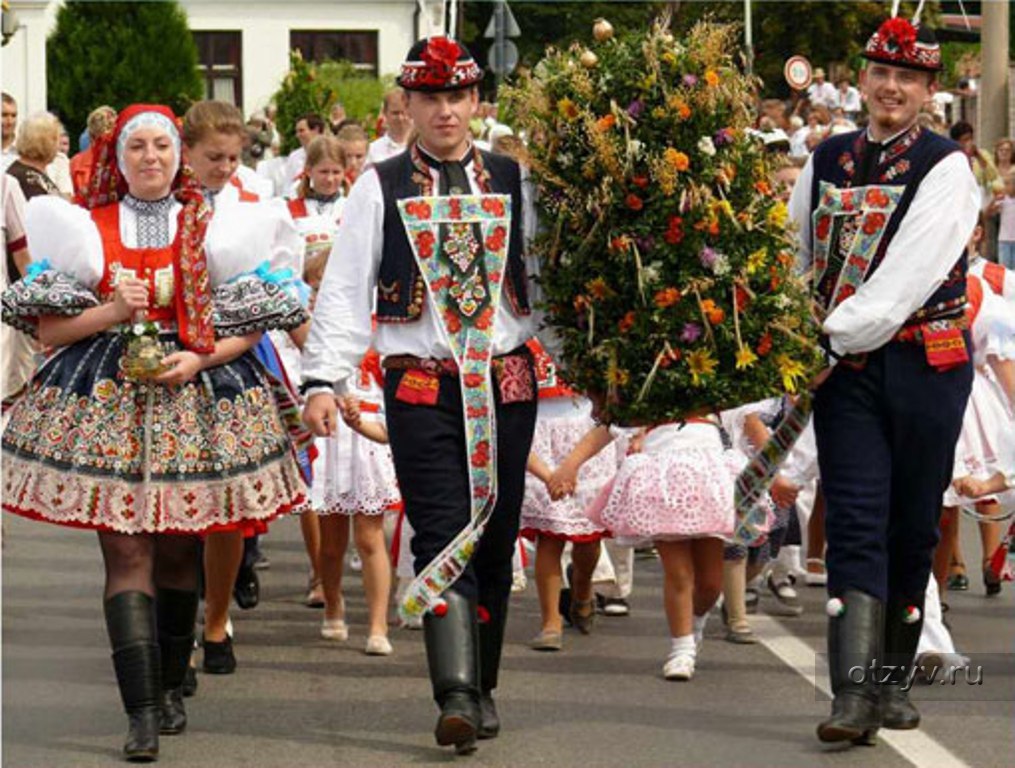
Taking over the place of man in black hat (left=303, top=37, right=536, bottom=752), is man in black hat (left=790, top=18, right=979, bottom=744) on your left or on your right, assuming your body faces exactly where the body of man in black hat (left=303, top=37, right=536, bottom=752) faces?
on your left

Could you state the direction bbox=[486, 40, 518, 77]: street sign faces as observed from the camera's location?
facing away from the viewer

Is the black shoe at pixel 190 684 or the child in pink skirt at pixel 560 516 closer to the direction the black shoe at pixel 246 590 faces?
the black shoe

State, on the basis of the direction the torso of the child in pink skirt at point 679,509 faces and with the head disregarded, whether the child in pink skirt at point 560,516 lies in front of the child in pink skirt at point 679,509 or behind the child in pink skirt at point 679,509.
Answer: behind

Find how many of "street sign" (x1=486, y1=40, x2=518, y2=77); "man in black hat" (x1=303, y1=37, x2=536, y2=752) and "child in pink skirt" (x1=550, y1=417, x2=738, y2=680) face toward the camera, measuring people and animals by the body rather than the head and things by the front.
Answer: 2

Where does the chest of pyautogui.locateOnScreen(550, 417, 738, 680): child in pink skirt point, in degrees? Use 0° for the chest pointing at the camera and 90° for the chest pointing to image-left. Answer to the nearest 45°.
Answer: approximately 0°
